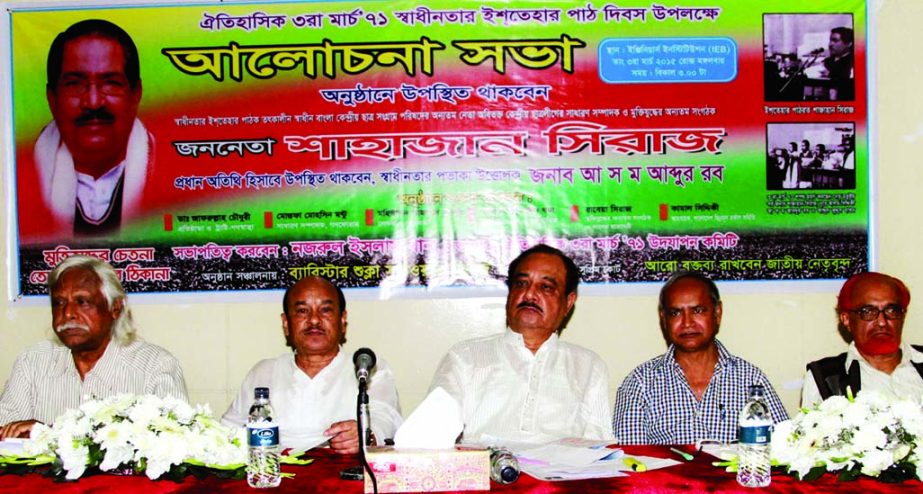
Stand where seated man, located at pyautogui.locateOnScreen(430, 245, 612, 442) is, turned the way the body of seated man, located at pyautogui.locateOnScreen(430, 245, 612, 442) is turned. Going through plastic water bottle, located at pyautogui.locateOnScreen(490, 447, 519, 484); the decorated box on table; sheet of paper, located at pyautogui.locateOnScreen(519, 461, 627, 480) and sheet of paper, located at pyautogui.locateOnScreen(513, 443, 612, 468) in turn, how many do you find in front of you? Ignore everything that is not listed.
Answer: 4

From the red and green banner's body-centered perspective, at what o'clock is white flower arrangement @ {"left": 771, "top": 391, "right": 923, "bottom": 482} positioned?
The white flower arrangement is roughly at 11 o'clock from the red and green banner.

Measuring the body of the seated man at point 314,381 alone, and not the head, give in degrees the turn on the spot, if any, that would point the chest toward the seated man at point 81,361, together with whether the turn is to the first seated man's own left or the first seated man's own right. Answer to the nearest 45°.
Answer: approximately 90° to the first seated man's own right

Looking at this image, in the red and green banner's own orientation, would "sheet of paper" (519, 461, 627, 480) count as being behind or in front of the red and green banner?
in front

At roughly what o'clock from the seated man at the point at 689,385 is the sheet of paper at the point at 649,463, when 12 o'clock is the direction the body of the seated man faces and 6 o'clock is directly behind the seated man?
The sheet of paper is roughly at 12 o'clock from the seated man.

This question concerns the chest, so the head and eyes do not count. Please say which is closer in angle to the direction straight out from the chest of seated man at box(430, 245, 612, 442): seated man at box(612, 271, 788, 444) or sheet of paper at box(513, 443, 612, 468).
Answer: the sheet of paper

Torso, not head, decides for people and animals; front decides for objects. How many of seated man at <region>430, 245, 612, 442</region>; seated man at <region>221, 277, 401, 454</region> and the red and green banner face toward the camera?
3

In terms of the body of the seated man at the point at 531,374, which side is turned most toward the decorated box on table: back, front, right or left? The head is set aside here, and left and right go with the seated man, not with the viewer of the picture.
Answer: front

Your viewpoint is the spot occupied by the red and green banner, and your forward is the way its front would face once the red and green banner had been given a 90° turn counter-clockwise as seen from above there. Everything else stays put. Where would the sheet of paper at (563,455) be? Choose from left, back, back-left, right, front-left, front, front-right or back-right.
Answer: right

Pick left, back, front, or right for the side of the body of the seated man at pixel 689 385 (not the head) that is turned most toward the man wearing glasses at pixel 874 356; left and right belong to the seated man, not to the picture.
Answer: left

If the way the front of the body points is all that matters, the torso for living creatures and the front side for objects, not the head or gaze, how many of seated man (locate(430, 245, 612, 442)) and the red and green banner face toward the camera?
2

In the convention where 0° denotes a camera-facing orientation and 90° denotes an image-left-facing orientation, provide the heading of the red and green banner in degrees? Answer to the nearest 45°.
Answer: approximately 0°
